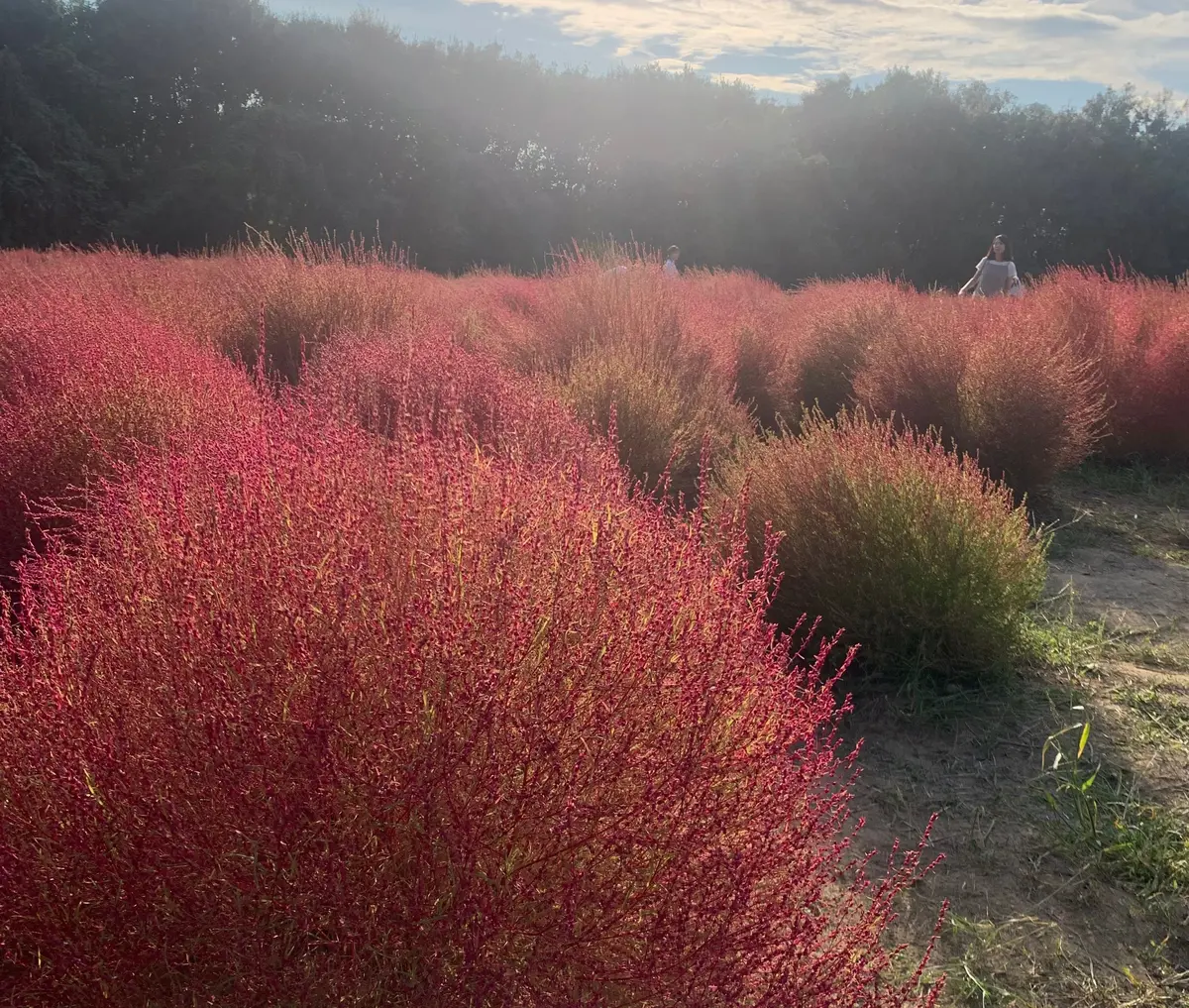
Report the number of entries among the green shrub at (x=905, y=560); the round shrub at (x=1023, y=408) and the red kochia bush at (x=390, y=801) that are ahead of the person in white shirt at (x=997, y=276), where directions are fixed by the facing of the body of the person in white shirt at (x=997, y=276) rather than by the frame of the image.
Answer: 3

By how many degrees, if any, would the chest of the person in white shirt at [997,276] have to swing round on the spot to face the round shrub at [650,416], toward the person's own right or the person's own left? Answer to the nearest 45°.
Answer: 0° — they already face it

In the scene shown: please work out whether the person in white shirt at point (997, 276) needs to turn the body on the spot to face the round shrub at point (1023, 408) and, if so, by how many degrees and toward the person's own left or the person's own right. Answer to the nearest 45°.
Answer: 0° — they already face it

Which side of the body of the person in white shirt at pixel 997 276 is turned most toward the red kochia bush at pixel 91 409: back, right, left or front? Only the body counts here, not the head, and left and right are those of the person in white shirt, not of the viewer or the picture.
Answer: front

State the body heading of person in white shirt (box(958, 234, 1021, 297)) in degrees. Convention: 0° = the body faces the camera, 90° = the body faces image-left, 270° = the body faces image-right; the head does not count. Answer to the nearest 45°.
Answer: approximately 0°

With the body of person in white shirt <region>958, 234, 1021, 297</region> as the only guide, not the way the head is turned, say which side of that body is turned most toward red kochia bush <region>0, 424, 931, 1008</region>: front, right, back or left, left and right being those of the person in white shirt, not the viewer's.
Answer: front

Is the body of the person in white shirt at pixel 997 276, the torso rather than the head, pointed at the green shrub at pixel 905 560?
yes

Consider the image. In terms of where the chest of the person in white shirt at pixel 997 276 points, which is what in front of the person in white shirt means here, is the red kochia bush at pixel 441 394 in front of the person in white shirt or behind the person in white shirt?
in front
